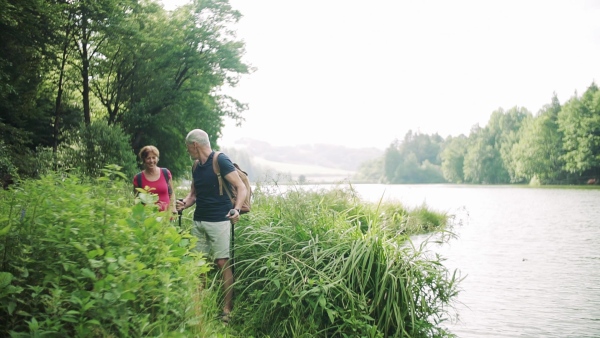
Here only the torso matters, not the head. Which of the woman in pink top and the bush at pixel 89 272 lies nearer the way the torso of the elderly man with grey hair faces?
the bush

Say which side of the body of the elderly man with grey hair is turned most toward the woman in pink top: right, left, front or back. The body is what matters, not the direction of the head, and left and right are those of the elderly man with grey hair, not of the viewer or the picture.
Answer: right

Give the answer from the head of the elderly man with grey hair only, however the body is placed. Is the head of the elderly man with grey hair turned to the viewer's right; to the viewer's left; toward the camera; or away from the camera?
to the viewer's left

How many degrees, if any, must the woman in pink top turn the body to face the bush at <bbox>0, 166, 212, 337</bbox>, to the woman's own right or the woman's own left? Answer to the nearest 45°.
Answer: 0° — they already face it

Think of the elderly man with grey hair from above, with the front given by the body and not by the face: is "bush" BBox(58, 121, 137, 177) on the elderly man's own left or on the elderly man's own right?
on the elderly man's own right
